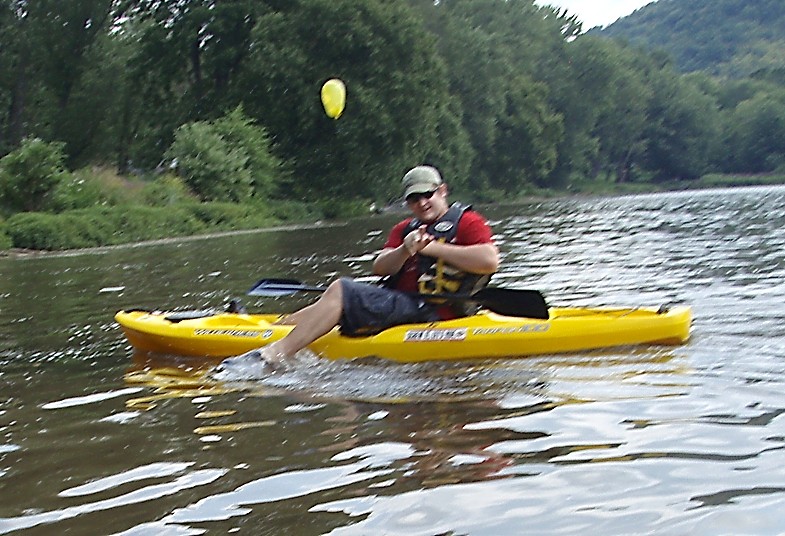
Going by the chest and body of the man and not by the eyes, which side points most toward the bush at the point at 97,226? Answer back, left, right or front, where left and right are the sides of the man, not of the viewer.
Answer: right

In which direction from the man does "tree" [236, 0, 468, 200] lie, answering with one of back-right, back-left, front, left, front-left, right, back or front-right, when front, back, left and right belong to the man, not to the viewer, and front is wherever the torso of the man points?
back-right

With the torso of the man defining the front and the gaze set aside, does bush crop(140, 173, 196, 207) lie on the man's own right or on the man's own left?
on the man's own right

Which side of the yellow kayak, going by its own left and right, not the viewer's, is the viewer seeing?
left

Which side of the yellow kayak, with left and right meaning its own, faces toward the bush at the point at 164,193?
right

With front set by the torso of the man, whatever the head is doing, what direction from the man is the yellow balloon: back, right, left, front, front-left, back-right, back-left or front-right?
back-right

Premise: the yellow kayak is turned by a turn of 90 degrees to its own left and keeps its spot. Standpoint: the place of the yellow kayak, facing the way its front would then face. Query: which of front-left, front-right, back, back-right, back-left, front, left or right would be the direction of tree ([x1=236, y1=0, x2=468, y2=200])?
back

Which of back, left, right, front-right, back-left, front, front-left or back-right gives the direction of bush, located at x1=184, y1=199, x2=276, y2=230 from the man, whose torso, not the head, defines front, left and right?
back-right
